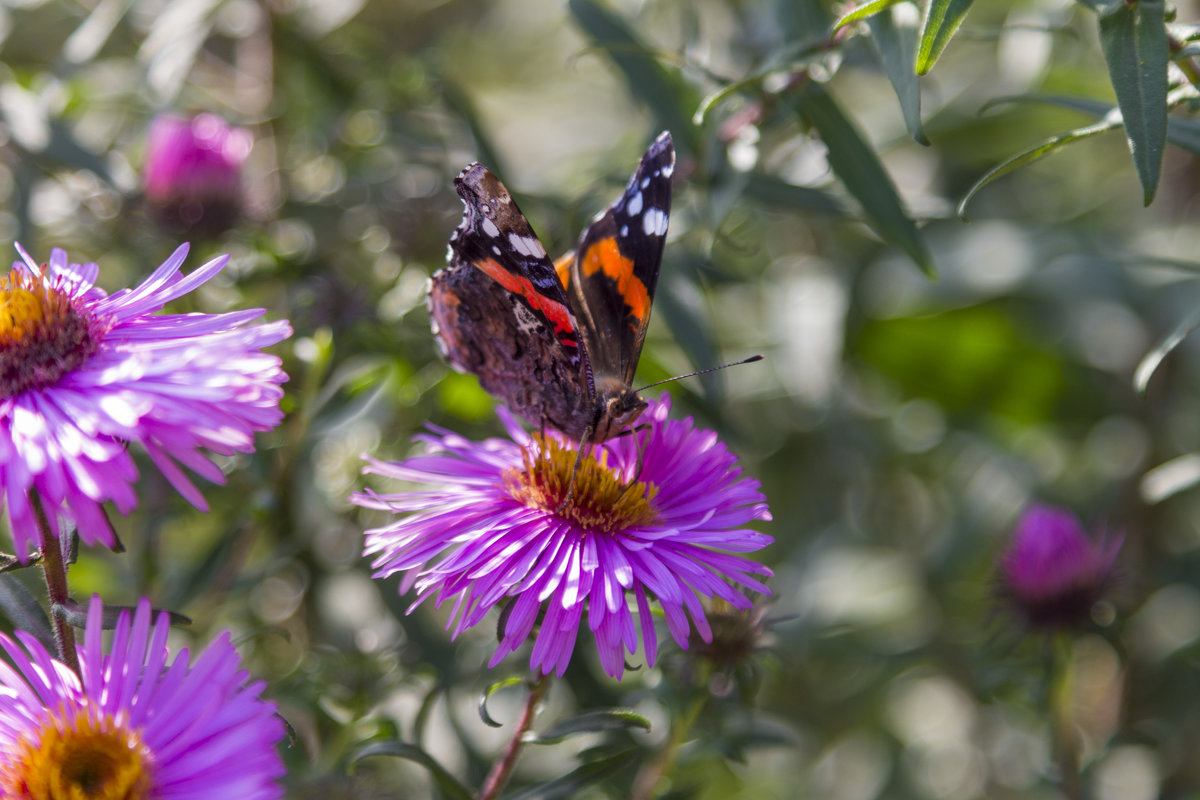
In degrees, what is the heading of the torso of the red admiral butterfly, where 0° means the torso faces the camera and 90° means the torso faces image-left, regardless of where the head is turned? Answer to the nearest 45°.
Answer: approximately 315°
